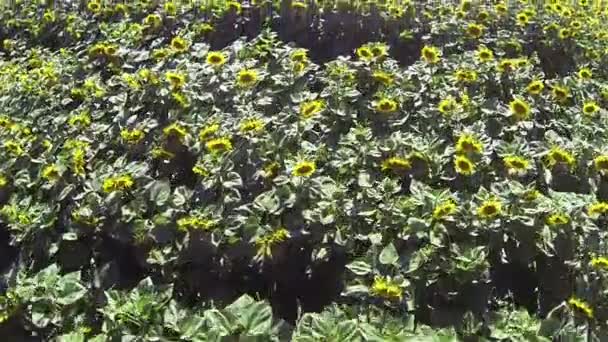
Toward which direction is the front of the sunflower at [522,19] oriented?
toward the camera

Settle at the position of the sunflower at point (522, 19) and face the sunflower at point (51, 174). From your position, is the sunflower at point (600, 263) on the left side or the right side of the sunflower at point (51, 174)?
left

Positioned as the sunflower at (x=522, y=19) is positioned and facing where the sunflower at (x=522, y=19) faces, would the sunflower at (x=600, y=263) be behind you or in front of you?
in front

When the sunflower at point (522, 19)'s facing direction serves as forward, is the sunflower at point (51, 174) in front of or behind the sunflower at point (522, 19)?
in front

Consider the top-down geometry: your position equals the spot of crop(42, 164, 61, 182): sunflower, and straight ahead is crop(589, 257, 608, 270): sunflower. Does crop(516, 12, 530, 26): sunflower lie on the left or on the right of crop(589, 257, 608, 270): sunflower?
left
